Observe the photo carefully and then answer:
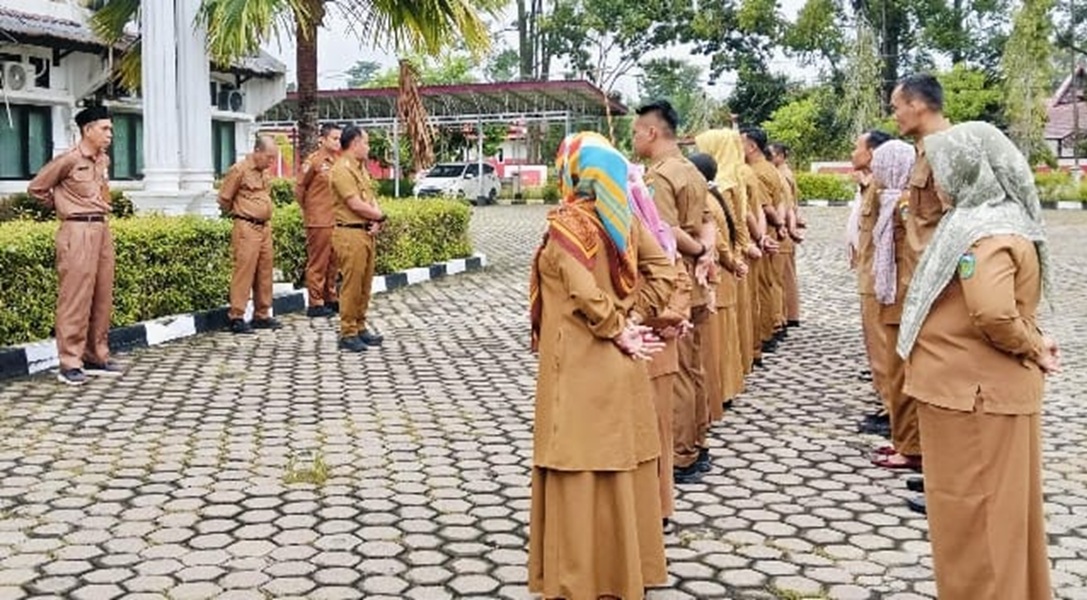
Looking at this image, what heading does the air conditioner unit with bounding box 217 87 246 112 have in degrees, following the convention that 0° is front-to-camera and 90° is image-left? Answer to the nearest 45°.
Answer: approximately 315°

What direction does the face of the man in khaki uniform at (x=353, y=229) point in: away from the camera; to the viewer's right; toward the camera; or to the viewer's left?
to the viewer's right

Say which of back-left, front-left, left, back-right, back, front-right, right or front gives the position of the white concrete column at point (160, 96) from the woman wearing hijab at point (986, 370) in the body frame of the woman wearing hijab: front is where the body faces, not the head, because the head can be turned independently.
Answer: front-right

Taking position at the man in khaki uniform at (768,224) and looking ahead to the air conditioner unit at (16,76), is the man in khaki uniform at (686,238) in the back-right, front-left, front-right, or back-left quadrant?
back-left

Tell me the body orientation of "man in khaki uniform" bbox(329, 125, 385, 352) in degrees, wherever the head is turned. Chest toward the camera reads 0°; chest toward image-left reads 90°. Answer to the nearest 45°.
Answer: approximately 270°

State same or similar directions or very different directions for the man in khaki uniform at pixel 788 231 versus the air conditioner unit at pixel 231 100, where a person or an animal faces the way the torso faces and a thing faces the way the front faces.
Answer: very different directions

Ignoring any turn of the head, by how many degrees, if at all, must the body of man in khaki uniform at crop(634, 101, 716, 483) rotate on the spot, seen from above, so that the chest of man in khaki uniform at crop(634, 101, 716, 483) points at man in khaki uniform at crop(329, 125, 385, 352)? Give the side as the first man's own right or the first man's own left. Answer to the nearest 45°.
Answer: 0° — they already face them

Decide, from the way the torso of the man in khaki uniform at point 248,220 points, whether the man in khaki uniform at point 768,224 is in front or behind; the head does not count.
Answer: in front

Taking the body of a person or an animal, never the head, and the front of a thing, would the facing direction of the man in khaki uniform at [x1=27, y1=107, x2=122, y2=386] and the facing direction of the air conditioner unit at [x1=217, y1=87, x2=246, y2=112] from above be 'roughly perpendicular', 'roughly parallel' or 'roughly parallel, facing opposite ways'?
roughly parallel

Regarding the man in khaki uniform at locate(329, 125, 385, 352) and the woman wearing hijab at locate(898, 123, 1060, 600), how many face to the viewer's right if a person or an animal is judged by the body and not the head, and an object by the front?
1

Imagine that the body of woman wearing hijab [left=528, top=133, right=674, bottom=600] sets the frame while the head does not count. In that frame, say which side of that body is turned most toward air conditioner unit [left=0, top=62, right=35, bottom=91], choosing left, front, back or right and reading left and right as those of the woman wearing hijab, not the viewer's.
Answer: front
